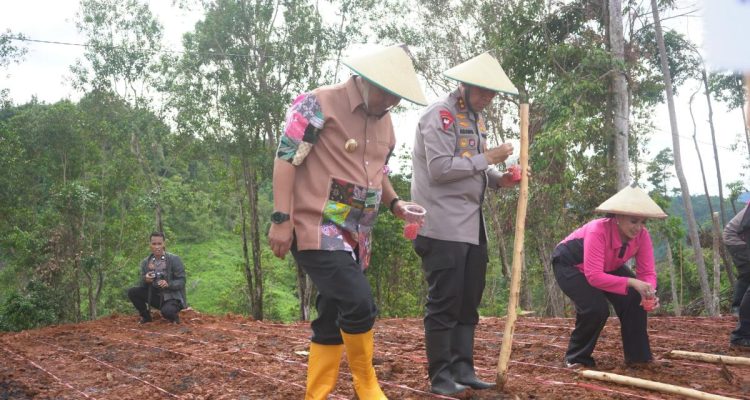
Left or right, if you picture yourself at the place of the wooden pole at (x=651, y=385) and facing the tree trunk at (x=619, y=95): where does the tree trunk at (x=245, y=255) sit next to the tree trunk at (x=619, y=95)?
left

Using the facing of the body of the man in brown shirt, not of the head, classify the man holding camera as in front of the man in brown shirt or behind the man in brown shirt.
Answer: behind

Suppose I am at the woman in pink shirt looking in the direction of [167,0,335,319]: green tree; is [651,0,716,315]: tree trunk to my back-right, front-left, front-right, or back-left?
front-right

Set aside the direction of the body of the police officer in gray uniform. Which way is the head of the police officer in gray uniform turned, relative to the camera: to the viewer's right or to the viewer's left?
to the viewer's right

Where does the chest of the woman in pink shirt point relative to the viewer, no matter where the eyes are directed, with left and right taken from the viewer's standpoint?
facing the viewer and to the right of the viewer

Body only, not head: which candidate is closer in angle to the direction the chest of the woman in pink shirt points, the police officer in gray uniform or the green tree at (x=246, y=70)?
the police officer in gray uniform

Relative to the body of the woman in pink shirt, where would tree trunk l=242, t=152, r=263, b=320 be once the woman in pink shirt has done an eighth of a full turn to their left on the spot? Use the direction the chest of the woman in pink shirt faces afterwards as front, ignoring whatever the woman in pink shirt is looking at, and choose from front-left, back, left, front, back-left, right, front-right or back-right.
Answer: back-left

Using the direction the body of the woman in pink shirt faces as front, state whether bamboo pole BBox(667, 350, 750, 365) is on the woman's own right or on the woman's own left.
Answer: on the woman's own left

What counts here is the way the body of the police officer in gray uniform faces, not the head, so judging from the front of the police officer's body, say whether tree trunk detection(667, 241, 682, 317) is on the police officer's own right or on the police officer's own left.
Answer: on the police officer's own left

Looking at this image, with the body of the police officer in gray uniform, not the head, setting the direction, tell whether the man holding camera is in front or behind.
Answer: behind

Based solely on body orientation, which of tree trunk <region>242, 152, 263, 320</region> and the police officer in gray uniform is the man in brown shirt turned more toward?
the police officer in gray uniform

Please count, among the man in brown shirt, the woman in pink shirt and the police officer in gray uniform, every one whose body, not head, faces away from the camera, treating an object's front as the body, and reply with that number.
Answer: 0
